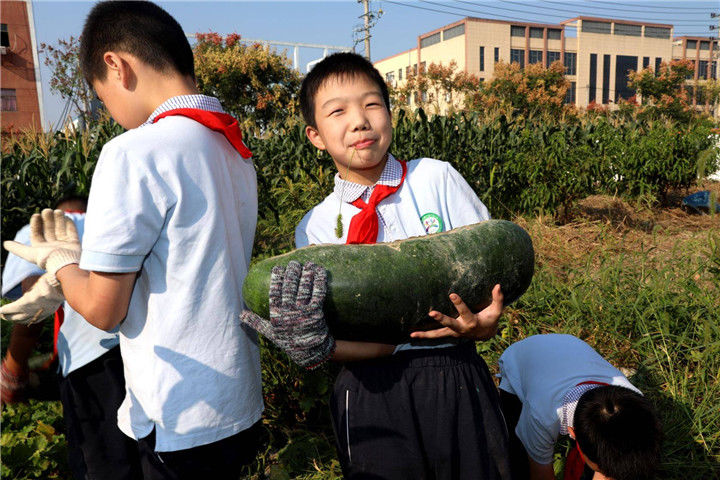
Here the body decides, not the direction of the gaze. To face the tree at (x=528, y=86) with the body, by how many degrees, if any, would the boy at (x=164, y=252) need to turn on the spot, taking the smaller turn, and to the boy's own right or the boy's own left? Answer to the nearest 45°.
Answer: approximately 90° to the boy's own right

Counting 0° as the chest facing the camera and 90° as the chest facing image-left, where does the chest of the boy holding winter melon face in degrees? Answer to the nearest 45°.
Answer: approximately 0°

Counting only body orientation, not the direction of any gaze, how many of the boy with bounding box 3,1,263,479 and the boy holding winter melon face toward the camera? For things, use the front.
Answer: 1

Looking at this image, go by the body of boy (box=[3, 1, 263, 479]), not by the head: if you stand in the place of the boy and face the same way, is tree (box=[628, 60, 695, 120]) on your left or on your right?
on your right

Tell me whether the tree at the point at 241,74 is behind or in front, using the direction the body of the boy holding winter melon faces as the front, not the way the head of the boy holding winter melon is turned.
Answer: behind

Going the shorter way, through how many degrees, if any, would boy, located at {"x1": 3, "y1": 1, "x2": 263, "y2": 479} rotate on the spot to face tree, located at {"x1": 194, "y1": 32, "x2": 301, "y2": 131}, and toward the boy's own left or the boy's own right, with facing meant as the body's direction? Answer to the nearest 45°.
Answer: approximately 45° to the boy's own right

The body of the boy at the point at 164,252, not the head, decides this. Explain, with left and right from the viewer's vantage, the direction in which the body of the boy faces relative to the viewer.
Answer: facing away from the viewer and to the left of the viewer
